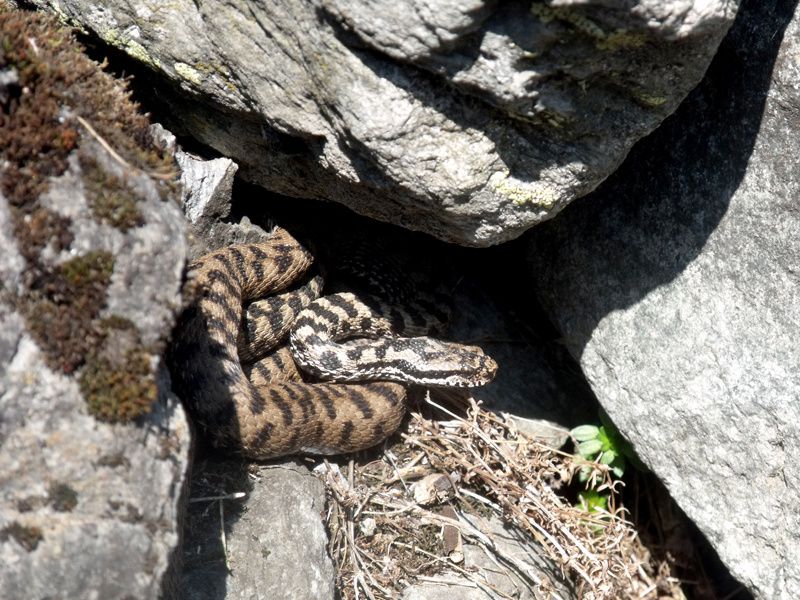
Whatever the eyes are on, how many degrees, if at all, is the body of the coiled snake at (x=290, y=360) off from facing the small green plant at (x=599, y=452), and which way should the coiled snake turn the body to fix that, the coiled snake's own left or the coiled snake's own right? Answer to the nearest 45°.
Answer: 0° — it already faces it

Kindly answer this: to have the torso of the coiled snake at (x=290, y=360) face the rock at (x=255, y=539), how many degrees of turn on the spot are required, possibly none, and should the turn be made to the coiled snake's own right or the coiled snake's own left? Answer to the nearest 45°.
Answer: approximately 90° to the coiled snake's own right

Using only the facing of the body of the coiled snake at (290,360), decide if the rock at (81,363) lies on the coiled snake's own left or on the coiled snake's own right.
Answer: on the coiled snake's own right

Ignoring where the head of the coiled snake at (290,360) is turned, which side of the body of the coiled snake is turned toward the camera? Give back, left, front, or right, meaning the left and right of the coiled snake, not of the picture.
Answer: right

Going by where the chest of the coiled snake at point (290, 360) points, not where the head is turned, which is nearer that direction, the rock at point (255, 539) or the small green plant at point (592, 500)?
the small green plant
